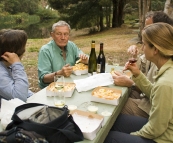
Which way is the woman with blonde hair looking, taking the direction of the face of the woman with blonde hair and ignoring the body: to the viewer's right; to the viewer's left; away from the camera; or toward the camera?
to the viewer's left

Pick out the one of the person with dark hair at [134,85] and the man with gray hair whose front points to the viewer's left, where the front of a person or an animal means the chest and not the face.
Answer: the person with dark hair

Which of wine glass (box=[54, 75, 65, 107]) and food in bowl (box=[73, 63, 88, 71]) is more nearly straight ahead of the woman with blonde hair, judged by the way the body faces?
the wine glass

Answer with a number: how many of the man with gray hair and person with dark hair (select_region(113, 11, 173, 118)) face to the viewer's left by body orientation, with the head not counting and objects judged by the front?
1

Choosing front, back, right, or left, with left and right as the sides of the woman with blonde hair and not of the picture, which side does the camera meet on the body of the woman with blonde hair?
left

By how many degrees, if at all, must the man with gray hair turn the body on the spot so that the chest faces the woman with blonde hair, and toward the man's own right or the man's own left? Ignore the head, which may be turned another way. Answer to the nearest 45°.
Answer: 0° — they already face them

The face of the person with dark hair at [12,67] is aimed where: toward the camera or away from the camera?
away from the camera

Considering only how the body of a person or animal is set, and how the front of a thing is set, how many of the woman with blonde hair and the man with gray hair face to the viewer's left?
1

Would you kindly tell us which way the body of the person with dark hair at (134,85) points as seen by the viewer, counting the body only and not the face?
to the viewer's left

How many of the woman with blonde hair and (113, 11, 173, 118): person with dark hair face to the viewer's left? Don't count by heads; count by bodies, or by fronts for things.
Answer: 2

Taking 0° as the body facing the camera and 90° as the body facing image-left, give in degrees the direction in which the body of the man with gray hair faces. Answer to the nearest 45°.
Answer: approximately 315°
